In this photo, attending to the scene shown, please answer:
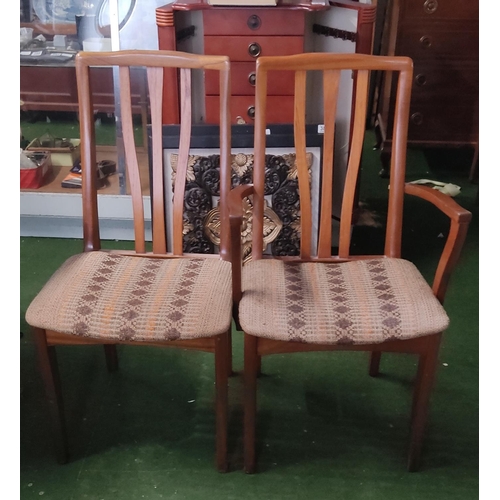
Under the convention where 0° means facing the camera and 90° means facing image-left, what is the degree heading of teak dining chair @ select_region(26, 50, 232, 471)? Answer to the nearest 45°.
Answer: approximately 0°

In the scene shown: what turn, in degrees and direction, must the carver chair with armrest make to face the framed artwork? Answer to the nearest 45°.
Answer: approximately 135° to its right

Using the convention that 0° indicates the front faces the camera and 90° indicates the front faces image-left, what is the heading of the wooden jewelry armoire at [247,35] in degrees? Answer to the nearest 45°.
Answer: approximately 0°
